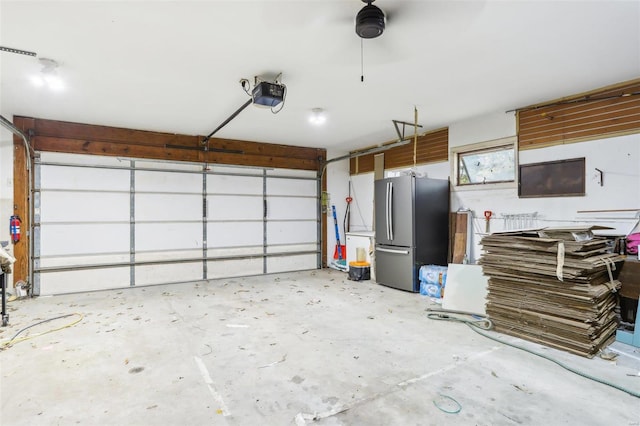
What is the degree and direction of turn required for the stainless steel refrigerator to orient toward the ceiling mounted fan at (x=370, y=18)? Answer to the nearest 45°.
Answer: approximately 45° to its left

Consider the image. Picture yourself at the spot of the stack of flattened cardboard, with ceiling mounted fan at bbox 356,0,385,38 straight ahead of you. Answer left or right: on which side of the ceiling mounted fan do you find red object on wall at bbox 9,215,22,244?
right

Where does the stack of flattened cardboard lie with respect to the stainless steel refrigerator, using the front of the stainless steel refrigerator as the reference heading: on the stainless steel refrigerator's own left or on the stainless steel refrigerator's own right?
on the stainless steel refrigerator's own left

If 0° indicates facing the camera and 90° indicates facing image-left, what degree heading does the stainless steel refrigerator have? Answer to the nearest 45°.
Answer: approximately 45°

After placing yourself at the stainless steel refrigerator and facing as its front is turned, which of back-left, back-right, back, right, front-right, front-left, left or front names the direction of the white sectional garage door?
front-right

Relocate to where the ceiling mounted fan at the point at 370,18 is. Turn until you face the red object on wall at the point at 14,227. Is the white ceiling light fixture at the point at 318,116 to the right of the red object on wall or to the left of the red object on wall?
right

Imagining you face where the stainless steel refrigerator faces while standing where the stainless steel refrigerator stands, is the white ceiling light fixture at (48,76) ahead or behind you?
ahead

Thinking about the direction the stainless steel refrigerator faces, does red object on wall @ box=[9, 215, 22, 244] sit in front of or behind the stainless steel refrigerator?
in front
